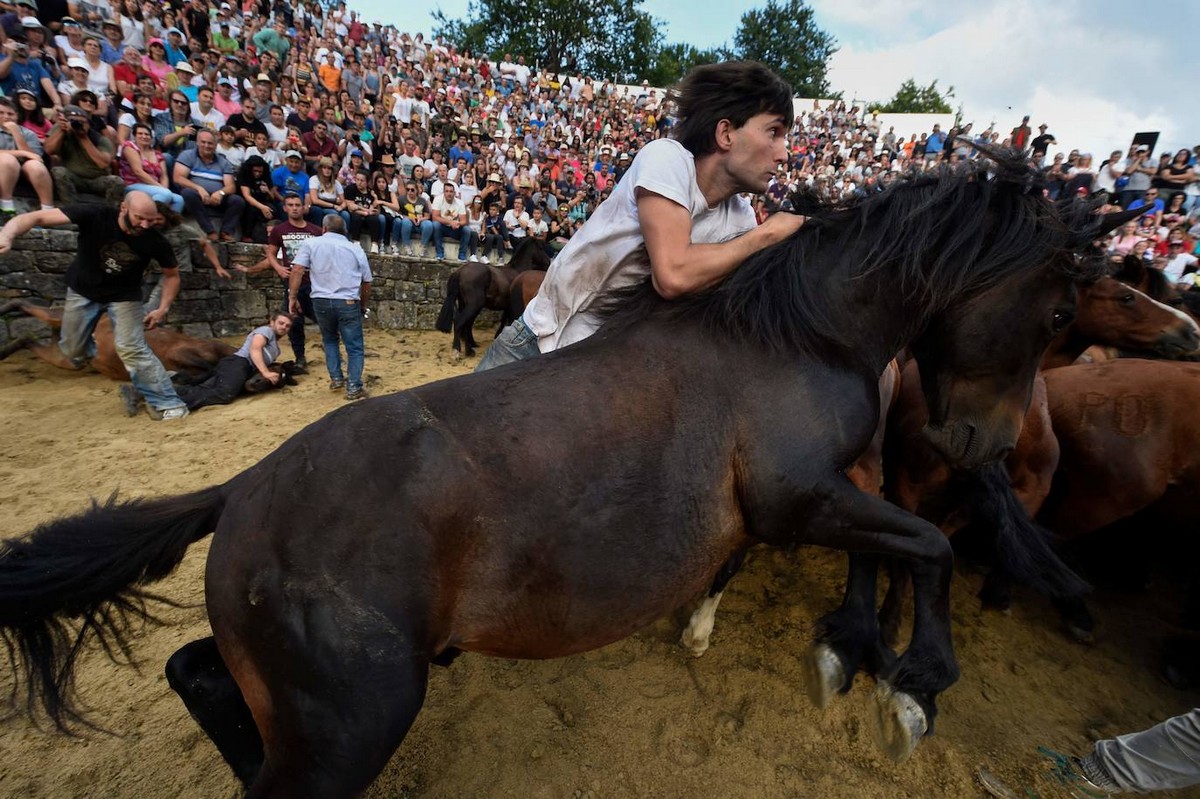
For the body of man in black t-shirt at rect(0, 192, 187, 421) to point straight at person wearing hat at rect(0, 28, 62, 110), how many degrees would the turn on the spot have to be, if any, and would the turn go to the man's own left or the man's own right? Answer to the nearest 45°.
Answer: approximately 135° to the man's own left

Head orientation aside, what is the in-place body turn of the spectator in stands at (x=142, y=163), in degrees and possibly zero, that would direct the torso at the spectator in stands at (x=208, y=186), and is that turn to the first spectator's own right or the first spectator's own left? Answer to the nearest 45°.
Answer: approximately 90° to the first spectator's own left

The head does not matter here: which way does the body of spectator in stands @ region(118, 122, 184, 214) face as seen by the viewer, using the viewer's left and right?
facing the viewer and to the right of the viewer

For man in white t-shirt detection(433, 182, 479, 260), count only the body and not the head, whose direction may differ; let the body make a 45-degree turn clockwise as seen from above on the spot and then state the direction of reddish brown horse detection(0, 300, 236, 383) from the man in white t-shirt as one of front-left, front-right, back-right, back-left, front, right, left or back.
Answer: front

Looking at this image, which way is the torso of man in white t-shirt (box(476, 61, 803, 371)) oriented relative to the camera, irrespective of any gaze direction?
to the viewer's right

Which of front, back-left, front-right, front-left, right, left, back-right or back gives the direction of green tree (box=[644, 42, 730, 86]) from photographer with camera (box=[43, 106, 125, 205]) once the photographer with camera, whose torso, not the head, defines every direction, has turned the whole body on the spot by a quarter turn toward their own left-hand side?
front-left

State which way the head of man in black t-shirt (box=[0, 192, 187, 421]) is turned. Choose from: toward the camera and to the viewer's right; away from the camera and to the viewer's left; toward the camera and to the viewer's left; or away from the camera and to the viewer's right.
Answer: toward the camera and to the viewer's right

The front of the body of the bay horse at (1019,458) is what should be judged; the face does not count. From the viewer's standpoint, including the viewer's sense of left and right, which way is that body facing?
facing to the right of the viewer

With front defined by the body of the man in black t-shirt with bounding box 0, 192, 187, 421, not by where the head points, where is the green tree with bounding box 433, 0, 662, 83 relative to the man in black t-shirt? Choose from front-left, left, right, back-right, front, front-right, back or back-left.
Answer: left

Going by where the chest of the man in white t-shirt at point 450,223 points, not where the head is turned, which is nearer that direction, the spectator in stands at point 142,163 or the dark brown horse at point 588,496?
the dark brown horse

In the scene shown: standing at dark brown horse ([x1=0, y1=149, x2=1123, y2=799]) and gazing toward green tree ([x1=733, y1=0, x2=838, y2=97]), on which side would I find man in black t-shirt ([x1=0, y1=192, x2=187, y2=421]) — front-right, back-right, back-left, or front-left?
front-left

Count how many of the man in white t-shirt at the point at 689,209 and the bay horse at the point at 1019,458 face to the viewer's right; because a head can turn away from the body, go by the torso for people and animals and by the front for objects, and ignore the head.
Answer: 2

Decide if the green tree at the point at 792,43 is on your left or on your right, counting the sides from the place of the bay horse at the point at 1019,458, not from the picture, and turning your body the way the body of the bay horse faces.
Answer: on your left

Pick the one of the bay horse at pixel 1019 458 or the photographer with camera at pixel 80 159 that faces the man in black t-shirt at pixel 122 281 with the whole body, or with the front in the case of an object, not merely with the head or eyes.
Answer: the photographer with camera

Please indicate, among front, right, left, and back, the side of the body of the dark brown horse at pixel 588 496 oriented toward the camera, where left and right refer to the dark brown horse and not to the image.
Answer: right

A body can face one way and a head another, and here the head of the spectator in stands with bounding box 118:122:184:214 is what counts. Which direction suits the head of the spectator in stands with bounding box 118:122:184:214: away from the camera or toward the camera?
toward the camera

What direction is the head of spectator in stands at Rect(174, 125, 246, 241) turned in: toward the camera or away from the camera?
toward the camera

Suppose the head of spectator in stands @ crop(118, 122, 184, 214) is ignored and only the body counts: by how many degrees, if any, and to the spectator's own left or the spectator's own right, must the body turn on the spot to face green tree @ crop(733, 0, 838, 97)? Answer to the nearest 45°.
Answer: approximately 90° to the spectator's own left

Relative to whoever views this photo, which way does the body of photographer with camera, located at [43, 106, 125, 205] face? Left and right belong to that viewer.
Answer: facing the viewer
